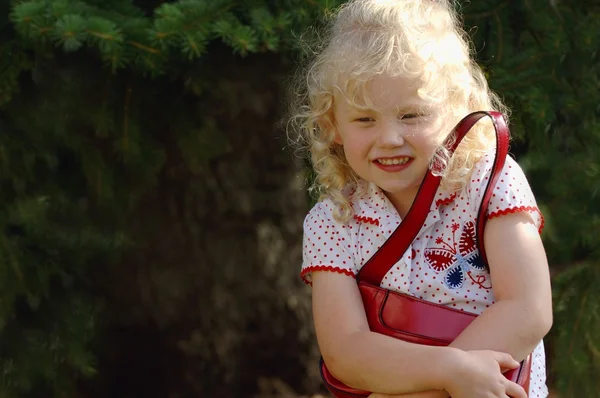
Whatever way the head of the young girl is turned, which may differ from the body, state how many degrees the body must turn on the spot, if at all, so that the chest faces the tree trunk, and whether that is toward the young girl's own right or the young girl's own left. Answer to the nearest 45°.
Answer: approximately 135° to the young girl's own right

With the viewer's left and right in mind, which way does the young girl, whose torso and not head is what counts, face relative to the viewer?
facing the viewer
